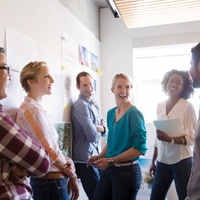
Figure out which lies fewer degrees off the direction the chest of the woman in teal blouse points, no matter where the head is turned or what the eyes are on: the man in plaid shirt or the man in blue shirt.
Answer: the man in plaid shirt

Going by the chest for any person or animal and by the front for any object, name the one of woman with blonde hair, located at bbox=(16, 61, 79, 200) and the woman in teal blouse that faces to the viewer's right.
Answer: the woman with blonde hair

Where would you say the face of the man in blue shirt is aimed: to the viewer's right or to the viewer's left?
to the viewer's right

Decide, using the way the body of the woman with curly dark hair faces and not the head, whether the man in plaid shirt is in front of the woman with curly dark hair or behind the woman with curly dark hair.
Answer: in front

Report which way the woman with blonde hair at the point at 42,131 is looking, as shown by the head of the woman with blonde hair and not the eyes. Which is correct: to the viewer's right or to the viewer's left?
to the viewer's right

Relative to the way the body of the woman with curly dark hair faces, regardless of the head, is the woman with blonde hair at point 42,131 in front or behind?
in front

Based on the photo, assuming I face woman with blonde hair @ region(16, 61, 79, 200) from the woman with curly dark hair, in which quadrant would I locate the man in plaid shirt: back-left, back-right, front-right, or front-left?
front-left

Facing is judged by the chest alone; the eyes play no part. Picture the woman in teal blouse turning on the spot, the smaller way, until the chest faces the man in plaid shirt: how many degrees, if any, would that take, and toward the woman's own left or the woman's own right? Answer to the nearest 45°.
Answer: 0° — they already face them

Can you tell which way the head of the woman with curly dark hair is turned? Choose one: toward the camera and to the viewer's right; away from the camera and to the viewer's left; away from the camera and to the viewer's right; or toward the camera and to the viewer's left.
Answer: toward the camera and to the viewer's left

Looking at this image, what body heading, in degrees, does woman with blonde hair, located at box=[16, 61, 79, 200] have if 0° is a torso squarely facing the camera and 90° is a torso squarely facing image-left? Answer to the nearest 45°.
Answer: approximately 270°

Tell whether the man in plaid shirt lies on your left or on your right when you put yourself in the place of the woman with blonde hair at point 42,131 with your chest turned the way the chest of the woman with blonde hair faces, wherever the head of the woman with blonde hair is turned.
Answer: on your right

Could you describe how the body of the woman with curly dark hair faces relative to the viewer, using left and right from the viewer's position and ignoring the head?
facing the viewer and to the left of the viewer

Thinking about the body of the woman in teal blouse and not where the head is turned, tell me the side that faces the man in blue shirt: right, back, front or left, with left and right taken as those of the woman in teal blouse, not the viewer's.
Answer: right

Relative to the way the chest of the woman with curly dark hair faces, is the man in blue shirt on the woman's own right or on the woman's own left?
on the woman's own right
